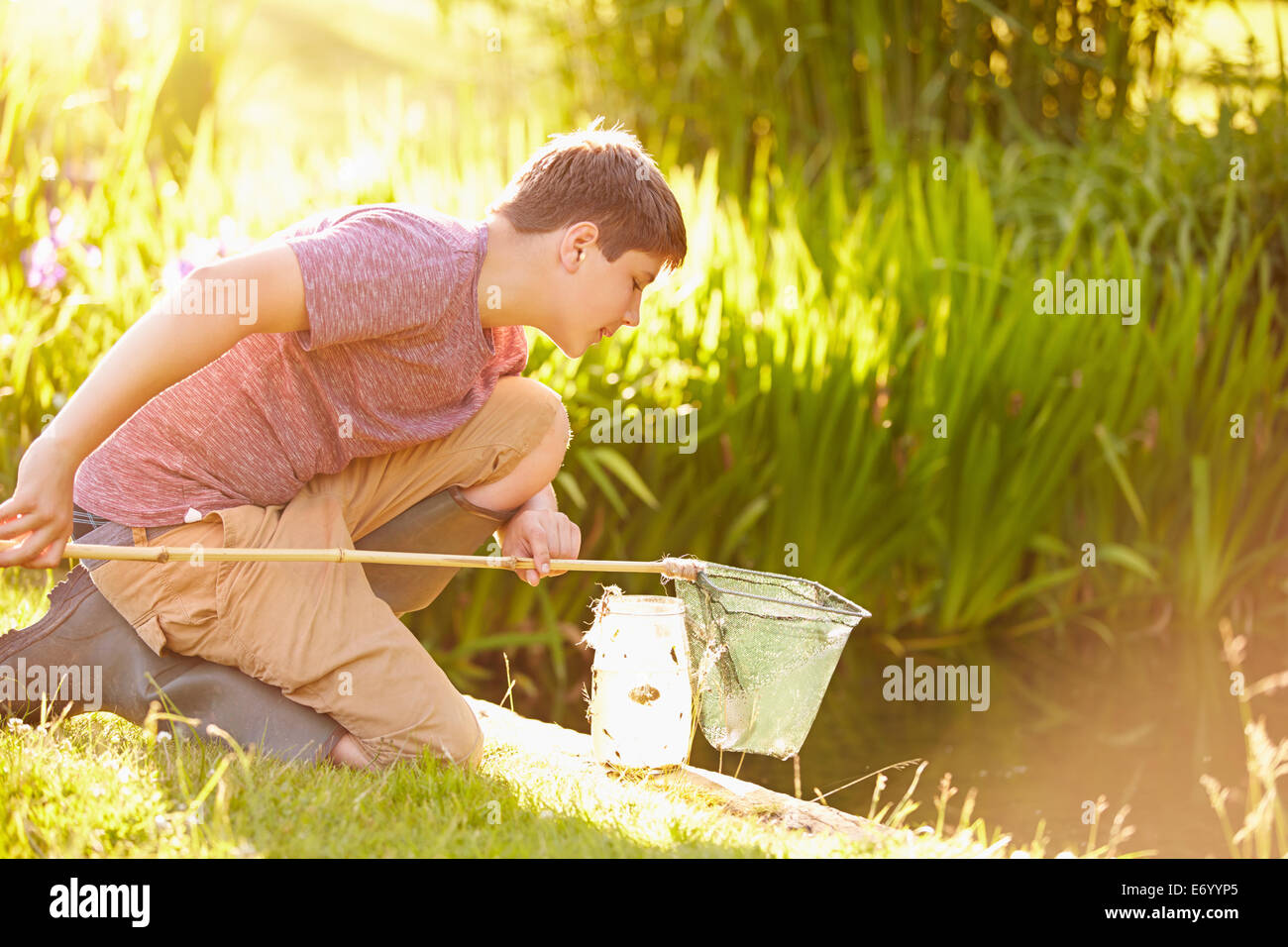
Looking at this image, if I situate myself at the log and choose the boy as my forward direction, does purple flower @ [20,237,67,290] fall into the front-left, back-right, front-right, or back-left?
front-right

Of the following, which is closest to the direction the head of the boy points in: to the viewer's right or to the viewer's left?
to the viewer's right

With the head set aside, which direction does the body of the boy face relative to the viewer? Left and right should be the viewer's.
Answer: facing to the right of the viewer

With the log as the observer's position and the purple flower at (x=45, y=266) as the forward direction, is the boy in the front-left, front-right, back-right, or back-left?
front-left

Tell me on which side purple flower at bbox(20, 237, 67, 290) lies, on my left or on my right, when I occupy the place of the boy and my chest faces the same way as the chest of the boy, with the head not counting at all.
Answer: on my left
